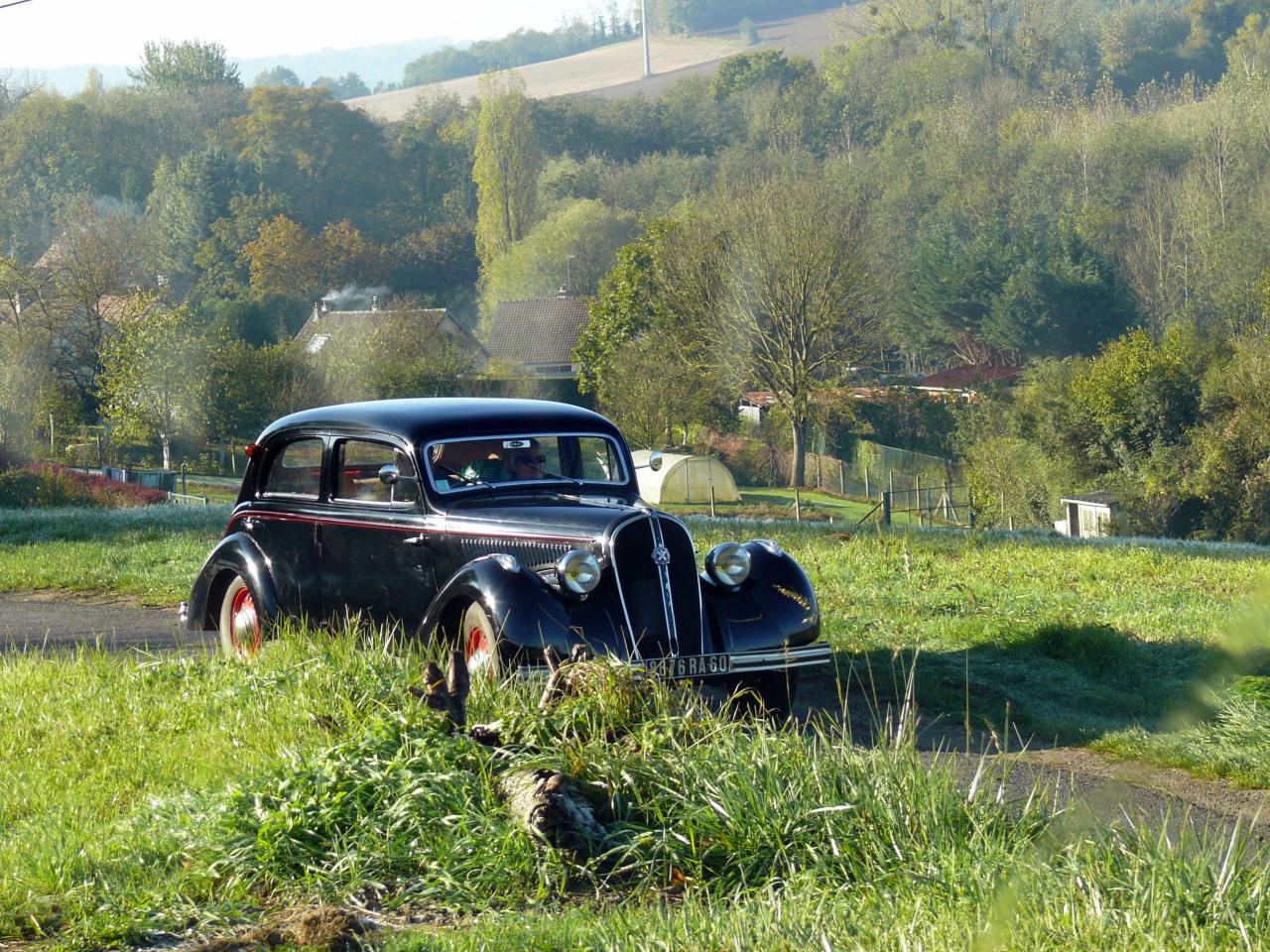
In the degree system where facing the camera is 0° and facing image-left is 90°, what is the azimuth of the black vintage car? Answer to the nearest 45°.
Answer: approximately 315°

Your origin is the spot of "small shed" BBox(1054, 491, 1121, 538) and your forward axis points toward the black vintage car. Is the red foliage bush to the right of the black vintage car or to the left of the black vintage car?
right

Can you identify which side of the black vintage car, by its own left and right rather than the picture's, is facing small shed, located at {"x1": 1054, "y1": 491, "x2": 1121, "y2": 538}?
left

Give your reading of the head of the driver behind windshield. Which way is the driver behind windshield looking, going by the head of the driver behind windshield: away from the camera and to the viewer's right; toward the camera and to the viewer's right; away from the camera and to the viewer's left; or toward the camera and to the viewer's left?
toward the camera and to the viewer's right

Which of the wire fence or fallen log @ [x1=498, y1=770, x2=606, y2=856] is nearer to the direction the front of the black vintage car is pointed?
the fallen log

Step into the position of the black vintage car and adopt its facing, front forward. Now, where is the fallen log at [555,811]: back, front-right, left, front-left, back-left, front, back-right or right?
front-right
